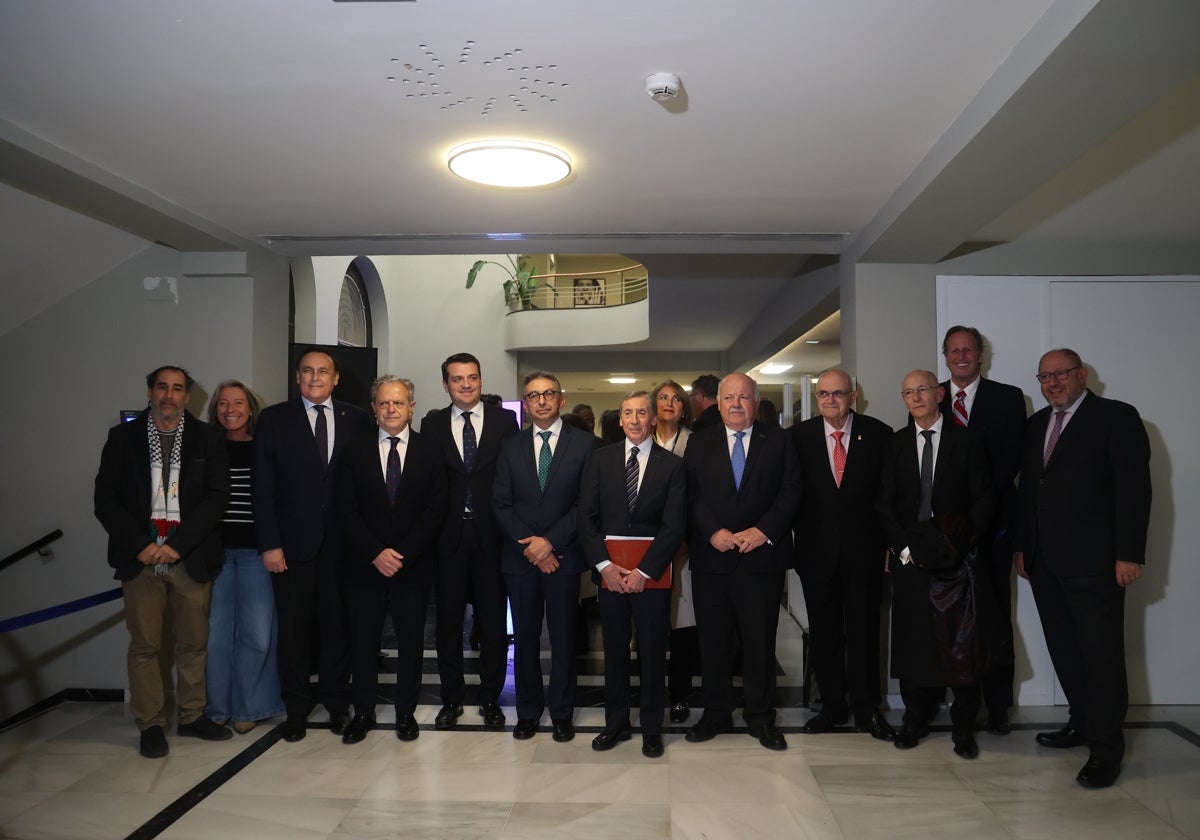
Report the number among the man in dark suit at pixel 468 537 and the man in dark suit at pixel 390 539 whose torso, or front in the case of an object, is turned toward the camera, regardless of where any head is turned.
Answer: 2

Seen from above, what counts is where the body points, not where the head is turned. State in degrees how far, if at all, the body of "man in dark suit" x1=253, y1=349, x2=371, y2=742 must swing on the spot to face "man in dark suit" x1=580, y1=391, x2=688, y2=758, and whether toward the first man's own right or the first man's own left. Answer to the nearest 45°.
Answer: approximately 45° to the first man's own left

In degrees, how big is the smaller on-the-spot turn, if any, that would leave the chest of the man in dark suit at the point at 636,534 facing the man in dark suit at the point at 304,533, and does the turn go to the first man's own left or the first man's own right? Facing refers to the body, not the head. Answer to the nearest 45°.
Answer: approximately 90° to the first man's own right

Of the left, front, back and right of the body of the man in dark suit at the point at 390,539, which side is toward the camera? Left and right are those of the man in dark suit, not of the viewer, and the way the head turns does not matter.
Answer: front

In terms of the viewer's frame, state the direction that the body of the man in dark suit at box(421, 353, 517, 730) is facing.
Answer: toward the camera

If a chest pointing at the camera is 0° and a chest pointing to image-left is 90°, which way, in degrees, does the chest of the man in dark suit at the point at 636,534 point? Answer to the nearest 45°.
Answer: approximately 0°

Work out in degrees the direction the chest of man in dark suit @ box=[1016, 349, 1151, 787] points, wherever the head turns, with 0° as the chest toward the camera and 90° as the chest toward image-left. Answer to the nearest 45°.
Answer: approximately 45°

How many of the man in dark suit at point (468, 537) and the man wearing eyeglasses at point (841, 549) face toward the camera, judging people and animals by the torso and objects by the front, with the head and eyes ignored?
2

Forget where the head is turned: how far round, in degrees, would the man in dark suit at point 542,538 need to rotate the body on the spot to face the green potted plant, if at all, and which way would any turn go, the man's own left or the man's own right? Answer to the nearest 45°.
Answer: approximately 180°

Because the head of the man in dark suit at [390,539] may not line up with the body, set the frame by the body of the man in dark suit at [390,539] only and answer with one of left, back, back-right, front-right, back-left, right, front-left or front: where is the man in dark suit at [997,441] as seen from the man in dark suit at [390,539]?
left
